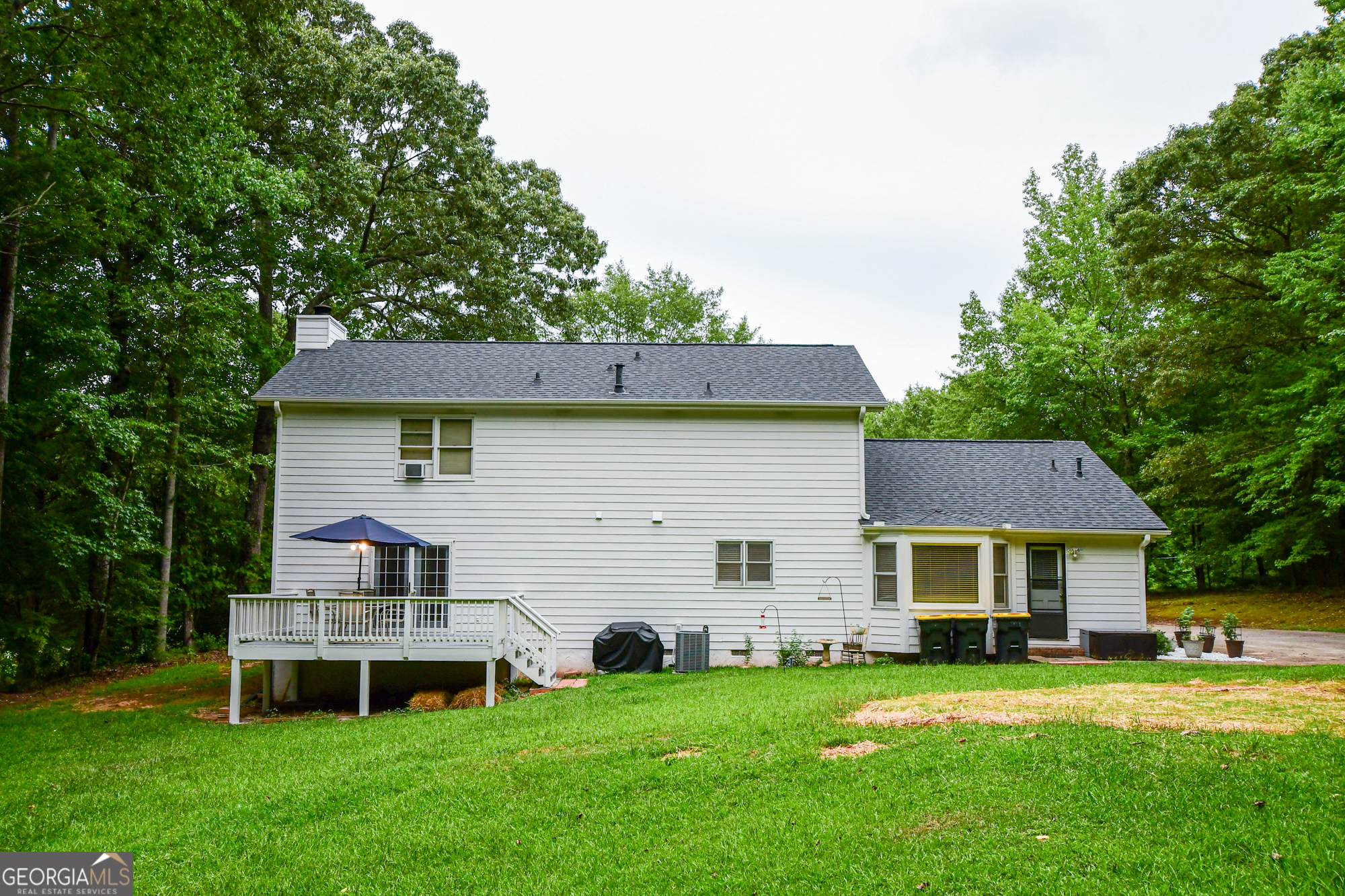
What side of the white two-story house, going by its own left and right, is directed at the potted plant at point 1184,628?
right

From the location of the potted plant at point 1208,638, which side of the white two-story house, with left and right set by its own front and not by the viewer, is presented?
right

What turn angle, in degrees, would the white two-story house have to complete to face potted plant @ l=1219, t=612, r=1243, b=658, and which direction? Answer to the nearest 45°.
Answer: approximately 90° to its right

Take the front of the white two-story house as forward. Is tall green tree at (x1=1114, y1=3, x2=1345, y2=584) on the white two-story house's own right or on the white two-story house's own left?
on the white two-story house's own right

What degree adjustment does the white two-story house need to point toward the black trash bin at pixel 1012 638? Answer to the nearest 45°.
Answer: approximately 90° to its right

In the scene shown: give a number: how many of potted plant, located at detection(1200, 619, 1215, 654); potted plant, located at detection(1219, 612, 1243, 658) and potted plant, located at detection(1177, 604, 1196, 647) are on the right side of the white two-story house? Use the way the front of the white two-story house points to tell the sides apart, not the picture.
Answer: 3

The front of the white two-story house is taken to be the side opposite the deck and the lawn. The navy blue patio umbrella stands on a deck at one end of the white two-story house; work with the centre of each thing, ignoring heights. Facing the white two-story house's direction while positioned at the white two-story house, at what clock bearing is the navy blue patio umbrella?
The navy blue patio umbrella is roughly at 8 o'clock from the white two-story house.

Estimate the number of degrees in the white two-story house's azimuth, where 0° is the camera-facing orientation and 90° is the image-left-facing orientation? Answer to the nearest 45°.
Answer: approximately 180°
